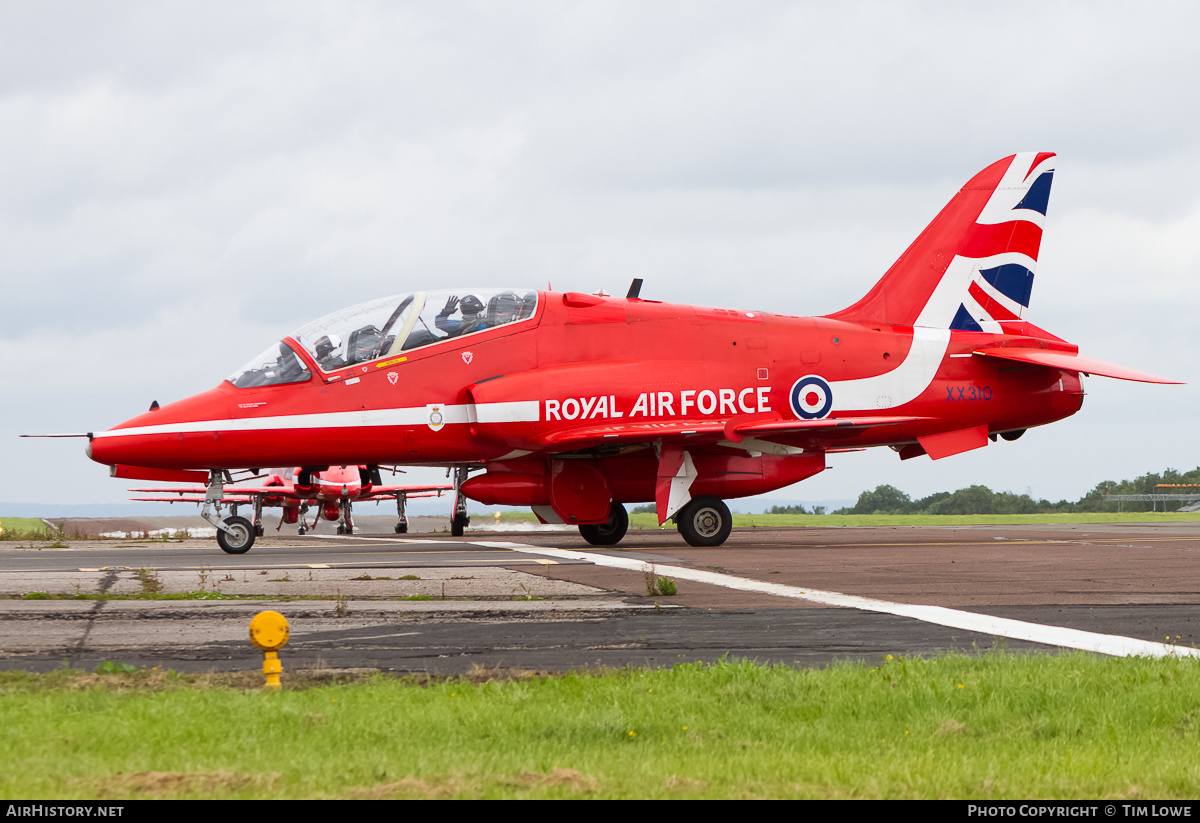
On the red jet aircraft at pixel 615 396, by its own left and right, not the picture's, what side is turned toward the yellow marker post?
left

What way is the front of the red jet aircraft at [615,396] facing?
to the viewer's left

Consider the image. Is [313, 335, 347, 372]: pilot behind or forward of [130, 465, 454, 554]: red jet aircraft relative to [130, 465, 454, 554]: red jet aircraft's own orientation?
forward

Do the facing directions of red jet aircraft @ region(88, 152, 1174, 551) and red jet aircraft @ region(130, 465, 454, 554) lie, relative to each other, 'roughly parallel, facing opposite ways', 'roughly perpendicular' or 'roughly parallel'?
roughly perpendicular

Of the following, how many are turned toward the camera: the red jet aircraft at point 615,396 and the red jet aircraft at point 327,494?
1

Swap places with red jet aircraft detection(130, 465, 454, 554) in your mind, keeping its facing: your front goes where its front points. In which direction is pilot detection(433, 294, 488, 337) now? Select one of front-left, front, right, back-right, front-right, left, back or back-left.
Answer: front

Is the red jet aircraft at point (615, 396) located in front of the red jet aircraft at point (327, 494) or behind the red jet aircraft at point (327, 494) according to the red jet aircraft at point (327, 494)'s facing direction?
in front

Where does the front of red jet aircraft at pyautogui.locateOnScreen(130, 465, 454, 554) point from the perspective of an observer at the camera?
facing the viewer

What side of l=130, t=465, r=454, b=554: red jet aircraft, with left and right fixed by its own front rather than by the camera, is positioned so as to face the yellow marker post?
front

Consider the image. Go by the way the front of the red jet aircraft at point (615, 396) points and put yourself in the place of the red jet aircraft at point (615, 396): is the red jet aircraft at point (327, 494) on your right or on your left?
on your right
